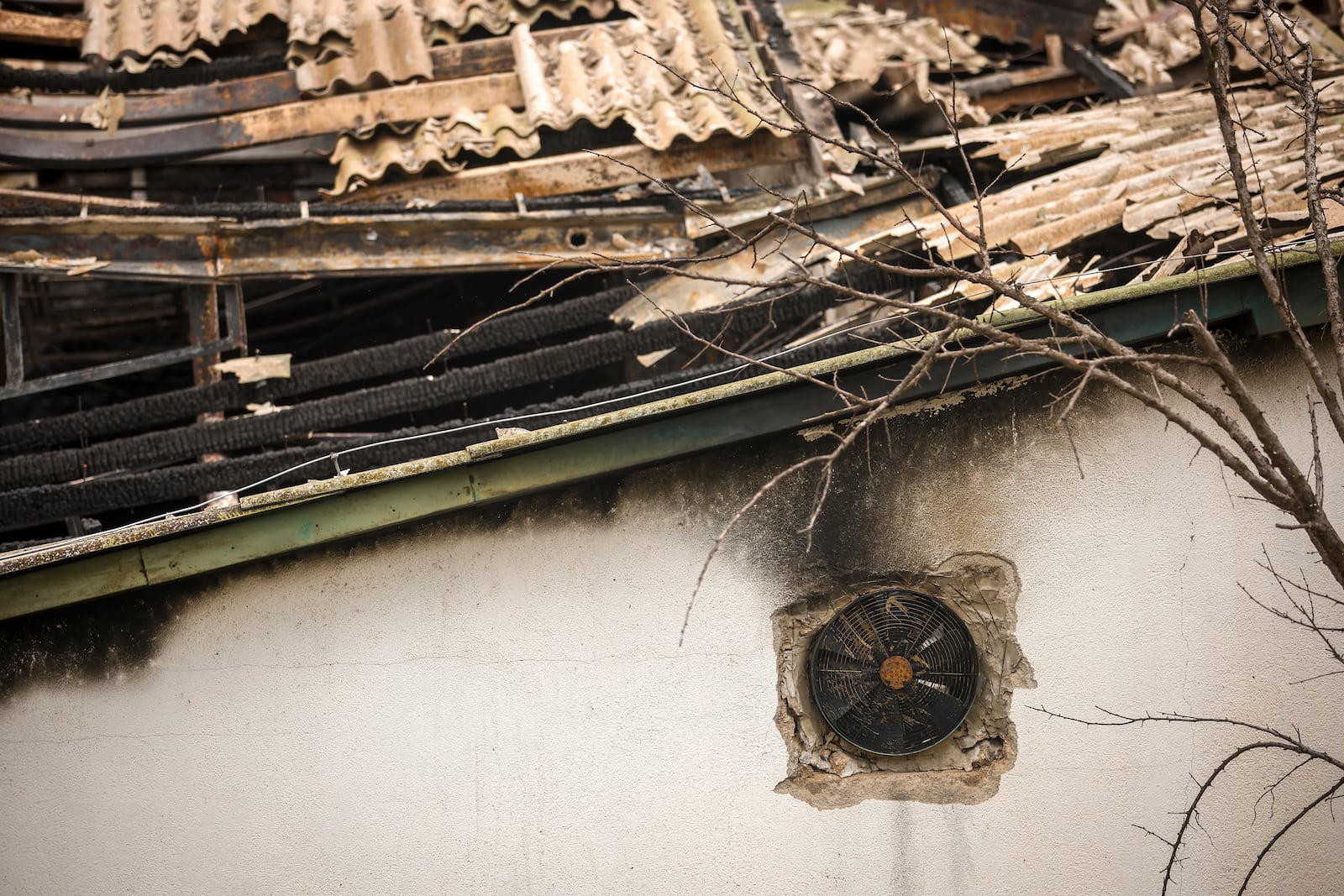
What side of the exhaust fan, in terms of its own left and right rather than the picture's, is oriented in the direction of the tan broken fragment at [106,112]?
right

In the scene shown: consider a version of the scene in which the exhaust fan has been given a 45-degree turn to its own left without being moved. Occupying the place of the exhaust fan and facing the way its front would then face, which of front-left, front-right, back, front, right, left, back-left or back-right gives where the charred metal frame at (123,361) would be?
back-right

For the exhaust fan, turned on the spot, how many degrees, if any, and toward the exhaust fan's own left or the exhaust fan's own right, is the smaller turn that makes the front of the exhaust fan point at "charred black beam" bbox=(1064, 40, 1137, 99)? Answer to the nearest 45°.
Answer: approximately 135° to the exhaust fan's own left

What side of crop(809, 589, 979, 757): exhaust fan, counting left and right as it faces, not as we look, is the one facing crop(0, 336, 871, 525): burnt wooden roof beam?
right

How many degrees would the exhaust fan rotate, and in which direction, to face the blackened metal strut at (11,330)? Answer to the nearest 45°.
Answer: approximately 90° to its right

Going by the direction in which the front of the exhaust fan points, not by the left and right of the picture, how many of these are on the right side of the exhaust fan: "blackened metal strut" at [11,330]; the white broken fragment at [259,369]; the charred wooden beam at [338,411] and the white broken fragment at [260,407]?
4

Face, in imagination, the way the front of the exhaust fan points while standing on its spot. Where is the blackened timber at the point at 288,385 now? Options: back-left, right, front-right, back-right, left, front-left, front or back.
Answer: right

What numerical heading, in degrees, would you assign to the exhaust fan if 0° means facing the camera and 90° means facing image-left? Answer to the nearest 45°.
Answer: approximately 0°

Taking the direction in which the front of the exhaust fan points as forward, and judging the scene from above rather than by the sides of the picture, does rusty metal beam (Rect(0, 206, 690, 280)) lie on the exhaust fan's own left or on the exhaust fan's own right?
on the exhaust fan's own right

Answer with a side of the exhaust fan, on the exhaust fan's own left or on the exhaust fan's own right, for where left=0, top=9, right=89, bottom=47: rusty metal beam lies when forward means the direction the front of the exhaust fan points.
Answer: on the exhaust fan's own right
